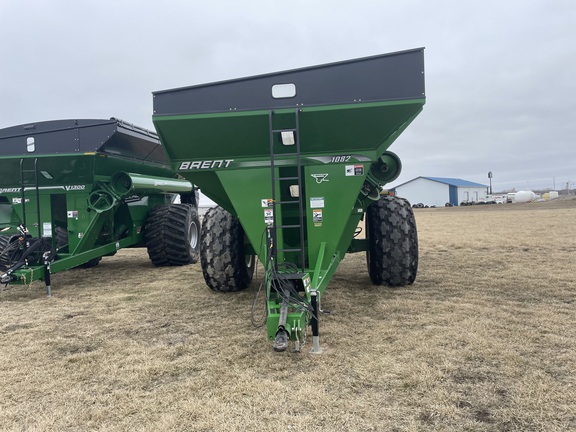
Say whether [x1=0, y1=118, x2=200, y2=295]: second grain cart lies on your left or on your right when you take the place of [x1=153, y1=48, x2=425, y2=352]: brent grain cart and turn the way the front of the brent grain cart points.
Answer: on your right

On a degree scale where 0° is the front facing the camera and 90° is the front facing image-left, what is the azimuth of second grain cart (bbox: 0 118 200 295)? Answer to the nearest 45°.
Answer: approximately 45°

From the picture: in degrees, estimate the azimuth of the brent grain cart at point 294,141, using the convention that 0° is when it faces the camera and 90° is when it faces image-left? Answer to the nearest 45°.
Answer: approximately 0°

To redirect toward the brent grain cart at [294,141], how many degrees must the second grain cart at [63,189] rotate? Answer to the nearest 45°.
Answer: approximately 90° to its left
